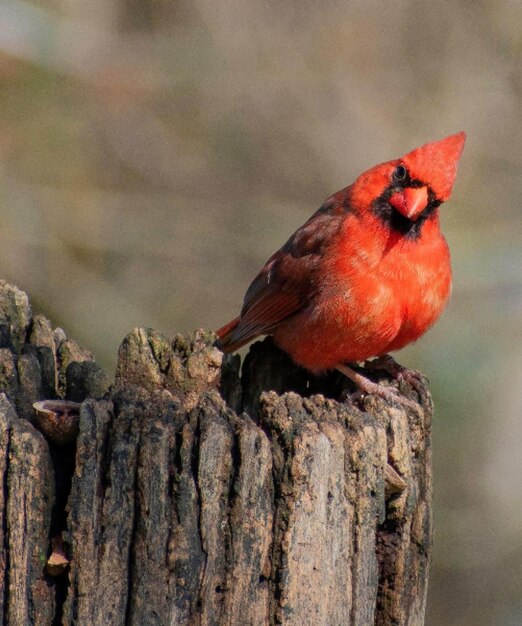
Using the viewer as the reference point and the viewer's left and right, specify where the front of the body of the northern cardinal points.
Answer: facing the viewer and to the right of the viewer
